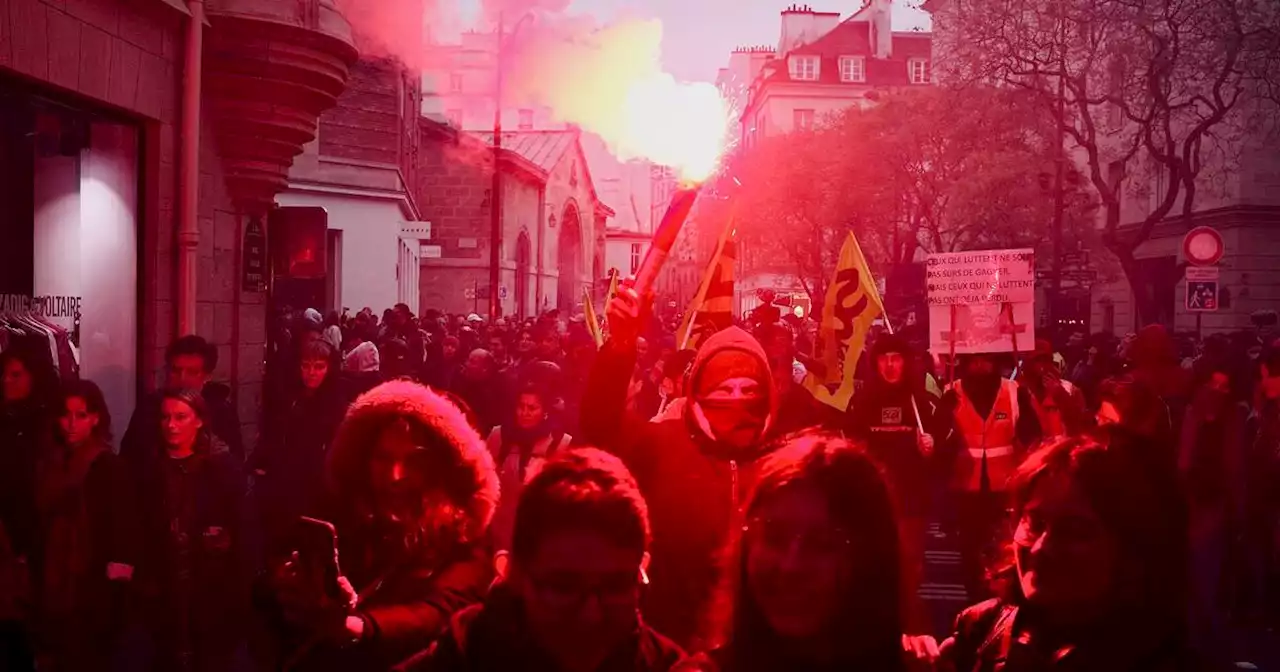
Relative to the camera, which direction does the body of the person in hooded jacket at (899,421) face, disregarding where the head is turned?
toward the camera

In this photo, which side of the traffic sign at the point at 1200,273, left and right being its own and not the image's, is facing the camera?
front

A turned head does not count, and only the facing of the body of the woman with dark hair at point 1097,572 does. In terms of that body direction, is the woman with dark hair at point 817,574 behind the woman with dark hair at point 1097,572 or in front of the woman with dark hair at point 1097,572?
in front

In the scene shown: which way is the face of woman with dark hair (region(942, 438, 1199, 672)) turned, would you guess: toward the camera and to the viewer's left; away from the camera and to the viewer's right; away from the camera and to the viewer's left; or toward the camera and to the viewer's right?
toward the camera and to the viewer's left

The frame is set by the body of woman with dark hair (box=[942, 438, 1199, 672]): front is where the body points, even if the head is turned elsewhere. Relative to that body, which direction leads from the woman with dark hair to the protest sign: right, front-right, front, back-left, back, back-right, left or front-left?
back-right

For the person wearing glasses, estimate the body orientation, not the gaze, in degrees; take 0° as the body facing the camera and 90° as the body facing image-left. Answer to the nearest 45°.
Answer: approximately 0°

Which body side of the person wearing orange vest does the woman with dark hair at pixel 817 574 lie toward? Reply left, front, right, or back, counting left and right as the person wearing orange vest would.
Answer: front

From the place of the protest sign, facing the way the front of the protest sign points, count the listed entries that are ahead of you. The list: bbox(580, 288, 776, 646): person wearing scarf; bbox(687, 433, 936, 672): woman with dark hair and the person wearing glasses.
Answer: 3

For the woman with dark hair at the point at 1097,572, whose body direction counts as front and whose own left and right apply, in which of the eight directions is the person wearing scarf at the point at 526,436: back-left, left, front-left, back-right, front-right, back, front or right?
right

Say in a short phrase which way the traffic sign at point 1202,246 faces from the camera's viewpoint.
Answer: facing the viewer

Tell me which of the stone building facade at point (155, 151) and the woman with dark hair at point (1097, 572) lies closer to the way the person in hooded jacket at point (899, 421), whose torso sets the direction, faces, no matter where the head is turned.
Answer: the woman with dark hair

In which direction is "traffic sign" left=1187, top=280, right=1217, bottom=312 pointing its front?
toward the camera

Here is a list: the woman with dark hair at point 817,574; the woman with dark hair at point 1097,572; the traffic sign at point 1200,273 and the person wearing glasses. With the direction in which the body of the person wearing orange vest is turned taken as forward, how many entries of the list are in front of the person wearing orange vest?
3
